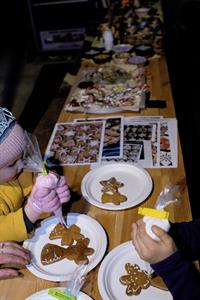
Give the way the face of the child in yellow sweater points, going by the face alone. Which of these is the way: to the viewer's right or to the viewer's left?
to the viewer's right

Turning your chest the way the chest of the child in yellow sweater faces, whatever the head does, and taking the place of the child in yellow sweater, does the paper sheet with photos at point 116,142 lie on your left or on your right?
on your left

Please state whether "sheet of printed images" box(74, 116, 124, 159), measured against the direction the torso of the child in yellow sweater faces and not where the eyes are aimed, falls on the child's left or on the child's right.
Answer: on the child's left

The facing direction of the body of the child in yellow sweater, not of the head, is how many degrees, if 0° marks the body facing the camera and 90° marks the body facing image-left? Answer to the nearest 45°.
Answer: approximately 270°

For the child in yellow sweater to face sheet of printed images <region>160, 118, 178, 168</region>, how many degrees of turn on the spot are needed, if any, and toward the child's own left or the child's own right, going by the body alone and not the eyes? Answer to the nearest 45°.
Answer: approximately 45° to the child's own left
